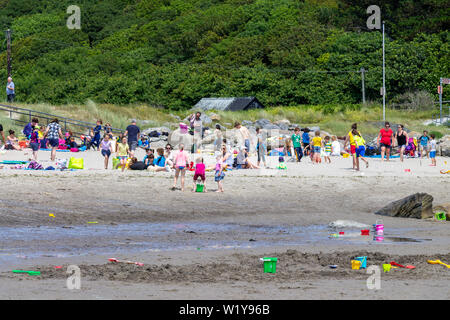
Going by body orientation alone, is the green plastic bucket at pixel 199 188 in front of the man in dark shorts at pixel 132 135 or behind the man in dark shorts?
behind

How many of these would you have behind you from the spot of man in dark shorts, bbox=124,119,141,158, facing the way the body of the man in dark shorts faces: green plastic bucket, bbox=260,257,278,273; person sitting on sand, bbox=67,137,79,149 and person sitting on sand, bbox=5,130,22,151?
1

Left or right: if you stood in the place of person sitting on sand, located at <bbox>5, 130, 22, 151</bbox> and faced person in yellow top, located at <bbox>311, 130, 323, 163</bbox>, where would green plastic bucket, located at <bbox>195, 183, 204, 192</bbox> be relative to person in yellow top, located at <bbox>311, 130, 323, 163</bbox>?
right

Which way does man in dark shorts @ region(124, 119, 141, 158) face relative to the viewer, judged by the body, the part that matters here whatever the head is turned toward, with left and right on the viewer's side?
facing away from the viewer

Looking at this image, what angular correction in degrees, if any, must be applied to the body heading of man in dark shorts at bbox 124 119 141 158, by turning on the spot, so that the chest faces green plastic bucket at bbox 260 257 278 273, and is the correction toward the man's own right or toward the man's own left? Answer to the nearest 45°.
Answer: approximately 180°

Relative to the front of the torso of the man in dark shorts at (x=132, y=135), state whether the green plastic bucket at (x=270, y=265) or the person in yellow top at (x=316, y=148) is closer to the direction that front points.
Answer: the person in yellow top
